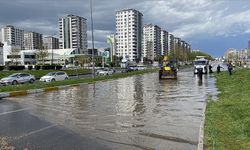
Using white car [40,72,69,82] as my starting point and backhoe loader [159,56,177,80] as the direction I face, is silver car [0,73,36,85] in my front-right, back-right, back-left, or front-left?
back-right

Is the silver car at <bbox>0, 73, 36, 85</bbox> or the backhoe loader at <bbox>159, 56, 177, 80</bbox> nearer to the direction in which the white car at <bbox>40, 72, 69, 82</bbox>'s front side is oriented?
the silver car

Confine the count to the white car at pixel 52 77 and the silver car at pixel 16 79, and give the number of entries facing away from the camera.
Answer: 0

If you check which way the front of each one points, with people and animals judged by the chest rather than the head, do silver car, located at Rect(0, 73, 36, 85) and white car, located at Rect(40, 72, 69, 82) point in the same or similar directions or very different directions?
same or similar directions

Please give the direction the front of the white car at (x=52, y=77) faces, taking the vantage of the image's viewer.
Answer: facing the viewer and to the left of the viewer

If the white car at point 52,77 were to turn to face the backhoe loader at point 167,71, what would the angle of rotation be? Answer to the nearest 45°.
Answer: approximately 135° to its left

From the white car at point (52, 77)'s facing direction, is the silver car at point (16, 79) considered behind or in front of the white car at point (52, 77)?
in front

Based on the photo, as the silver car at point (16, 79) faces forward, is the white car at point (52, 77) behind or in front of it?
behind
